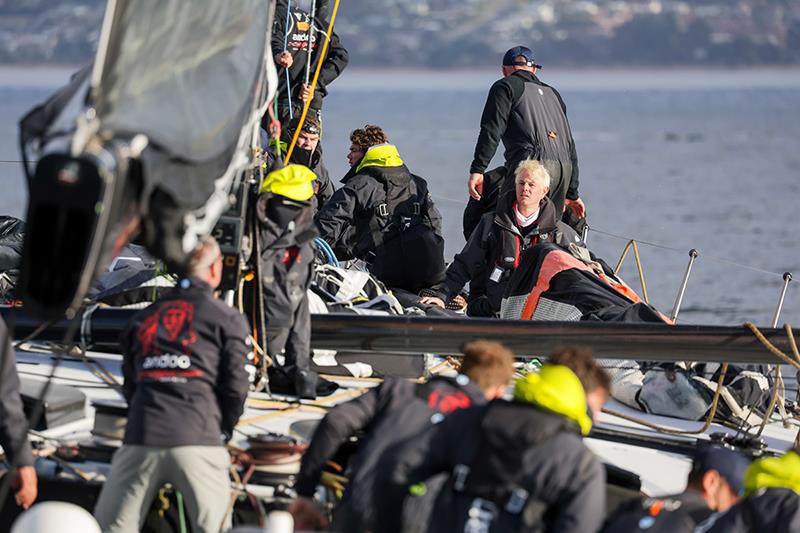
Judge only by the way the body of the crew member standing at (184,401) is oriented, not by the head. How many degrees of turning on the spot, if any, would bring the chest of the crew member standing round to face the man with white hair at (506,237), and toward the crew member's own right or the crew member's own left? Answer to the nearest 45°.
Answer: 0° — they already face them

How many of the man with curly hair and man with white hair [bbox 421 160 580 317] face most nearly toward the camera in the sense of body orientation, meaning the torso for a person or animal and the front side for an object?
1

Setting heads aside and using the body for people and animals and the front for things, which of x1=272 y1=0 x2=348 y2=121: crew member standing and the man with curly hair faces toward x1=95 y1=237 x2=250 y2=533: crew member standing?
x1=272 y1=0 x2=348 y2=121: crew member standing

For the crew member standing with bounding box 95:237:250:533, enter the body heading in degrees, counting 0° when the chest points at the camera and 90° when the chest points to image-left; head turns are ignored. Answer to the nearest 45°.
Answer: approximately 225°

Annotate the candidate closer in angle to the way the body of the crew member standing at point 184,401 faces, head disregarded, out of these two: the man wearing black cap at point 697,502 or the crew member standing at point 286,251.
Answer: the crew member standing

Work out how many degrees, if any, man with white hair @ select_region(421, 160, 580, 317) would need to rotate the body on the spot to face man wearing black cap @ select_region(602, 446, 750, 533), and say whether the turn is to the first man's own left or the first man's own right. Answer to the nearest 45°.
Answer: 0° — they already face them
